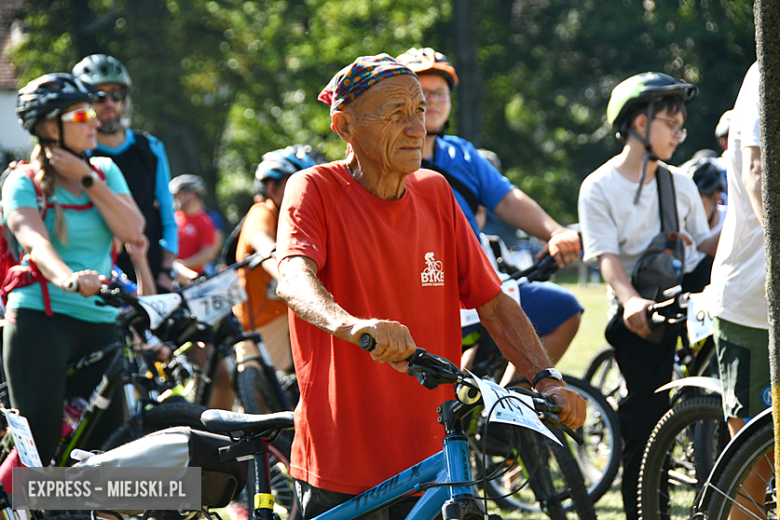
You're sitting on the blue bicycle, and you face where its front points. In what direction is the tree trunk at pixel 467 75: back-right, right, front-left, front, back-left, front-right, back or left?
back-left

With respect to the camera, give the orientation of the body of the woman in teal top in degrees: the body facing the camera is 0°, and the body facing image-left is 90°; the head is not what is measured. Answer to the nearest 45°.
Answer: approximately 315°

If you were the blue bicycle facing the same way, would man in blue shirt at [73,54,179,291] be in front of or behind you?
behind

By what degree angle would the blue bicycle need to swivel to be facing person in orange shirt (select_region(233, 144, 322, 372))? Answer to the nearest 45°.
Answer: approximately 135° to its left

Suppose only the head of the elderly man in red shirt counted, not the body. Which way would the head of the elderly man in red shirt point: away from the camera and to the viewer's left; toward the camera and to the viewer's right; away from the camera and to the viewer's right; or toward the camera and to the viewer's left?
toward the camera and to the viewer's right

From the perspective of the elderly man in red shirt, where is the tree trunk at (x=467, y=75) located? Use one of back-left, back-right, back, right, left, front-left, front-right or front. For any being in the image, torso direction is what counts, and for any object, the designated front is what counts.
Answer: back-left

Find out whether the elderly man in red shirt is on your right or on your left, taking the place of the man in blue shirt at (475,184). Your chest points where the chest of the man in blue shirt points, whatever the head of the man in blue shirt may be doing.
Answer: on your right

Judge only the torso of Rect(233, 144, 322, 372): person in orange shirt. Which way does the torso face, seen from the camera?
to the viewer's right

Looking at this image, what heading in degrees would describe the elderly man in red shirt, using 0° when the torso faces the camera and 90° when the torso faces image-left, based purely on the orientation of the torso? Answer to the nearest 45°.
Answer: approximately 315°

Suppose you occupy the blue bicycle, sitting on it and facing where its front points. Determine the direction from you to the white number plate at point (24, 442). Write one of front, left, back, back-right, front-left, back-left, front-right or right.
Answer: back
